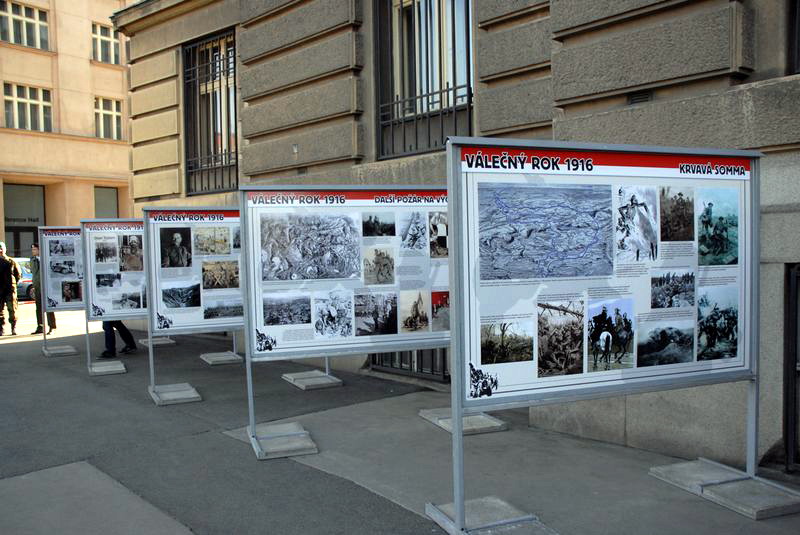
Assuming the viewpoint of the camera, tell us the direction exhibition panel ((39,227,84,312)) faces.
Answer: facing the viewer and to the right of the viewer

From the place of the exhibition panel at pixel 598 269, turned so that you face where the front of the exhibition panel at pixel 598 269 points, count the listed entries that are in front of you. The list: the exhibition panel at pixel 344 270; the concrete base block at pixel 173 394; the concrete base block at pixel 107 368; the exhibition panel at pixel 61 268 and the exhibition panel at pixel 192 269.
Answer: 0

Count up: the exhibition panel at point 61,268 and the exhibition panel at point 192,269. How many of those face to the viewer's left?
0

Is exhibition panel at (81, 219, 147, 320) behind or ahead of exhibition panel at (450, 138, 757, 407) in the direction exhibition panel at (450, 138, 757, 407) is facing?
behind

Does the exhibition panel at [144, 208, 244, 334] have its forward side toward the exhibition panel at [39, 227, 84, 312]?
no

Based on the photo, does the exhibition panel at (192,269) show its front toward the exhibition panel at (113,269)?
no

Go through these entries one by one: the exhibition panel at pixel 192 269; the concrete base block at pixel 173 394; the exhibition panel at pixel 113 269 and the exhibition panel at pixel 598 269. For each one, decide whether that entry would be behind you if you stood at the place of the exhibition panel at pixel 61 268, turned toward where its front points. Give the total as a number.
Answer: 0

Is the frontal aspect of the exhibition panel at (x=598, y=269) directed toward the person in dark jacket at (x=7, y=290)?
no

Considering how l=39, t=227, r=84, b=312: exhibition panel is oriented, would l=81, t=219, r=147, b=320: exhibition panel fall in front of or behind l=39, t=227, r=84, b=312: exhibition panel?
in front

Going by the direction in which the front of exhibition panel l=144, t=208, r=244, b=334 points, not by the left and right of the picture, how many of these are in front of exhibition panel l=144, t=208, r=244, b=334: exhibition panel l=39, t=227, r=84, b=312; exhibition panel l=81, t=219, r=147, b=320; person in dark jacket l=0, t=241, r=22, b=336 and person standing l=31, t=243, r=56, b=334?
0

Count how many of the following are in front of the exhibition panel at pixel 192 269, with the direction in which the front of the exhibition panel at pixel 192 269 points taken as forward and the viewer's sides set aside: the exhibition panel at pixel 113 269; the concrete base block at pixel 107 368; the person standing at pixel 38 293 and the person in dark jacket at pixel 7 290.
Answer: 0

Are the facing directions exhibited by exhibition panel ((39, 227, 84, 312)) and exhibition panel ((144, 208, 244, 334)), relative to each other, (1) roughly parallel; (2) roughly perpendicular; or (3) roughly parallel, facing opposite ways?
roughly parallel

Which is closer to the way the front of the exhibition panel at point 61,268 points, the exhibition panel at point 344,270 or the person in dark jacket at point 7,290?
the exhibition panel

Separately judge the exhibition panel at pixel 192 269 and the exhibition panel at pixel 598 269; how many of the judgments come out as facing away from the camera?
0

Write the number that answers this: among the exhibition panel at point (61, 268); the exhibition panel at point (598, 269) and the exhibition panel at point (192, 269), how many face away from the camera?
0

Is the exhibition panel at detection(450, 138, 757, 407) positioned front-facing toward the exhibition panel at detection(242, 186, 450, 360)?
no

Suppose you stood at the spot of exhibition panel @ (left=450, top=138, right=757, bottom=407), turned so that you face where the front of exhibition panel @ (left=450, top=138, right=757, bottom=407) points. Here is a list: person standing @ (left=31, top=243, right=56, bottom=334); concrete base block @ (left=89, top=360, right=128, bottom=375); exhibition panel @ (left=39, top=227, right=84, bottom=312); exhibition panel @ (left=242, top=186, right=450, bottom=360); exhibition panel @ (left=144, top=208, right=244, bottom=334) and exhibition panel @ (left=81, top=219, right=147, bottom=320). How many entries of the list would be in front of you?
0

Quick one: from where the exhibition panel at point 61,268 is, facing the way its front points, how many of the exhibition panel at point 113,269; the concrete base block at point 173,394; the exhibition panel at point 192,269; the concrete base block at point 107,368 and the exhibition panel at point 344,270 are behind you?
0
